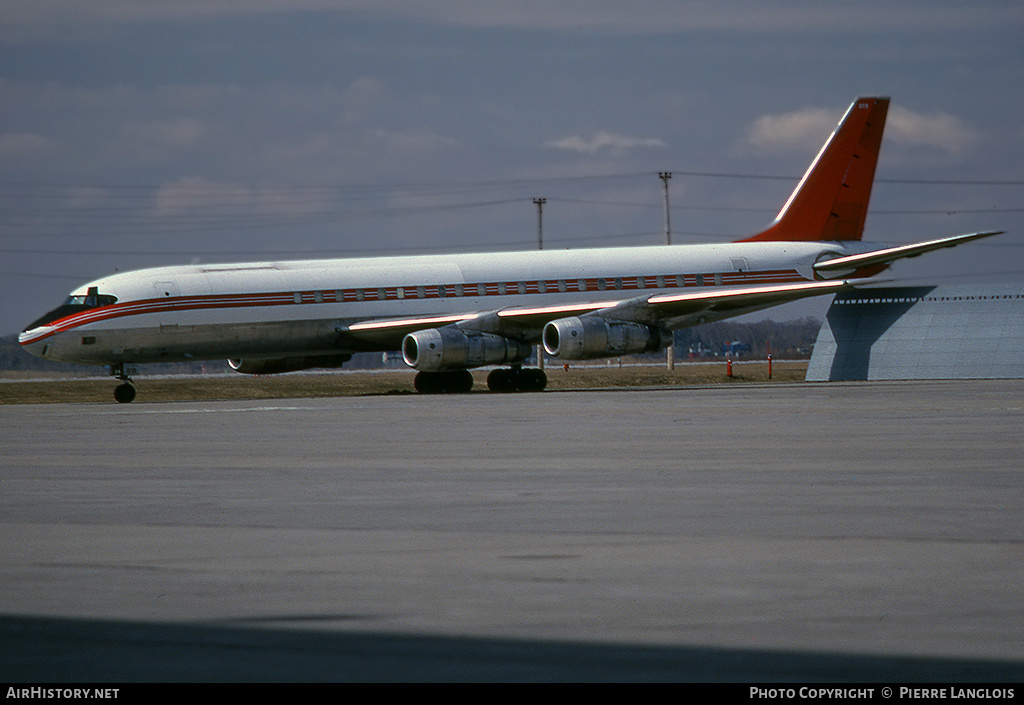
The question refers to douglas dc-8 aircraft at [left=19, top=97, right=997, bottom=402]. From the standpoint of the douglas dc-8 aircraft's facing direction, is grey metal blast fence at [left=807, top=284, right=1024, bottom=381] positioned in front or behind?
behind

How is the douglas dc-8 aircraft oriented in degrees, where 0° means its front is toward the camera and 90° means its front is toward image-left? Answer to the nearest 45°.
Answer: approximately 45°
